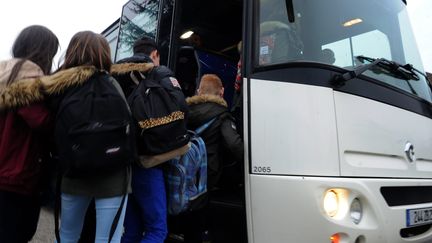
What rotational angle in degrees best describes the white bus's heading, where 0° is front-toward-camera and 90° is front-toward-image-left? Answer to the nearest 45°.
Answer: approximately 315°
